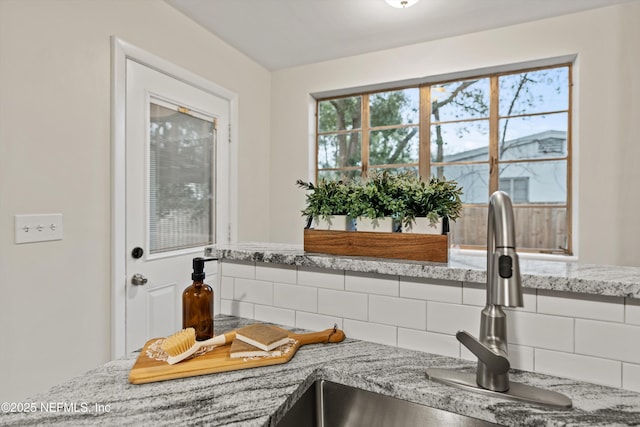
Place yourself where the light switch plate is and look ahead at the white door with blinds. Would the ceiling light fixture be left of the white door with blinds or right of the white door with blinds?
right

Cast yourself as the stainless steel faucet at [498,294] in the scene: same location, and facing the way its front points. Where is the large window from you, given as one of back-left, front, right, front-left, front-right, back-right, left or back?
back

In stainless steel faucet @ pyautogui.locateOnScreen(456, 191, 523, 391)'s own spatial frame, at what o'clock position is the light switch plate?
The light switch plate is roughly at 3 o'clock from the stainless steel faucet.

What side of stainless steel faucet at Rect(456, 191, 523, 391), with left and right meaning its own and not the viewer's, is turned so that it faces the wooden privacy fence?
back

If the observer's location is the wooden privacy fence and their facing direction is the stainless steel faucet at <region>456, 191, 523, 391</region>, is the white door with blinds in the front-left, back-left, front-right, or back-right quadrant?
front-right

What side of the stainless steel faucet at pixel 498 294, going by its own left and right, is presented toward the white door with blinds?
right

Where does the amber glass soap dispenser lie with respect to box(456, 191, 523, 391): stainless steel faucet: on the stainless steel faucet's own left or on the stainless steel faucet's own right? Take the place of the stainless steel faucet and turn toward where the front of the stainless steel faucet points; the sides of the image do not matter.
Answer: on the stainless steel faucet's own right

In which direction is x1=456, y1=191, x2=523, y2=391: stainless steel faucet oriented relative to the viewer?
toward the camera

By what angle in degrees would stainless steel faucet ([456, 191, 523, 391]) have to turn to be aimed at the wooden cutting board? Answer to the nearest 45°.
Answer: approximately 90° to its right

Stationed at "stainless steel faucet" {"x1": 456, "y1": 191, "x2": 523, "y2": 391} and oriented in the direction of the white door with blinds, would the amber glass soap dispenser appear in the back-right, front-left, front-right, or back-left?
front-left
